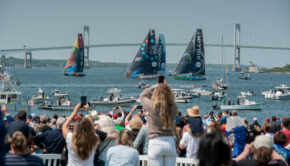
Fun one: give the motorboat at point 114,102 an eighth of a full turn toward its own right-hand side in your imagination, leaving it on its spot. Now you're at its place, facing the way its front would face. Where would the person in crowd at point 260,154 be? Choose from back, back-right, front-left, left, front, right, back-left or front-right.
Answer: front-right

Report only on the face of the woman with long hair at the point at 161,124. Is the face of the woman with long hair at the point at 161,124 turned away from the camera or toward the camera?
away from the camera

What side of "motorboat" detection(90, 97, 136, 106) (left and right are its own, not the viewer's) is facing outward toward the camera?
right

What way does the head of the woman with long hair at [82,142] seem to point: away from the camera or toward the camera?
away from the camera

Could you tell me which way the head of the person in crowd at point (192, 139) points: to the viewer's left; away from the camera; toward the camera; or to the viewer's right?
away from the camera

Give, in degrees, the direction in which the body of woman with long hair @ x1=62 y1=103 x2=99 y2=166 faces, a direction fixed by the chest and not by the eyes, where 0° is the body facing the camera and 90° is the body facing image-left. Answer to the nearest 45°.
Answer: approximately 180°

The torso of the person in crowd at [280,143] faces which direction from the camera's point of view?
away from the camera

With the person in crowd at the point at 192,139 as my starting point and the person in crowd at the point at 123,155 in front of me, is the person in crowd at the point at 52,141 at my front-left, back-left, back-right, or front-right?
front-right

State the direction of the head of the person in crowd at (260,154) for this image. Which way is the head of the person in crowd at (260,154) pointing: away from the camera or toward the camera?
away from the camera

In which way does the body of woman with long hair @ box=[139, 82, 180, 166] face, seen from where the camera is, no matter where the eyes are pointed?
away from the camera

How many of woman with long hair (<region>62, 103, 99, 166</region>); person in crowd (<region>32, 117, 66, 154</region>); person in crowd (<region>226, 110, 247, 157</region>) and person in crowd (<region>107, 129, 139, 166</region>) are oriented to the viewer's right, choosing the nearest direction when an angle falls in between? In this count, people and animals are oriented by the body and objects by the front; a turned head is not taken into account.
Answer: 0

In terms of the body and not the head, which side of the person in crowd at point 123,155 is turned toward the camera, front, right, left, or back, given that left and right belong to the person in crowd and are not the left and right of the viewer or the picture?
back

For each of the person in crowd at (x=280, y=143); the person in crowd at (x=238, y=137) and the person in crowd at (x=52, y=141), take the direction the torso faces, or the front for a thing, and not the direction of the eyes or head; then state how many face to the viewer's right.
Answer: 0
